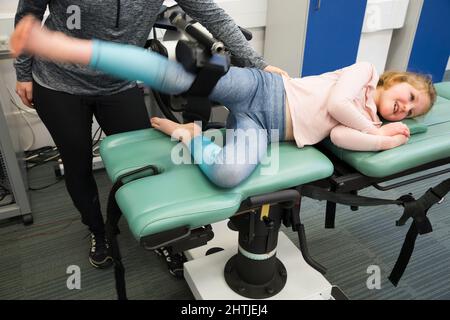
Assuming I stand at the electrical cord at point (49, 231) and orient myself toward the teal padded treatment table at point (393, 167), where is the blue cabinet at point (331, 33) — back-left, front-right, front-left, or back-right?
front-left

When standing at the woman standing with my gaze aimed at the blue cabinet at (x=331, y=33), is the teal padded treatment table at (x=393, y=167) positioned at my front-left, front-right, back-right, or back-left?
front-right

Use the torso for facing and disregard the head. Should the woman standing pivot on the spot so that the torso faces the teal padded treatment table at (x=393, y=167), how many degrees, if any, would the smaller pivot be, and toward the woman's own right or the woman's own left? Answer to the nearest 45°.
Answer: approximately 45° to the woman's own left

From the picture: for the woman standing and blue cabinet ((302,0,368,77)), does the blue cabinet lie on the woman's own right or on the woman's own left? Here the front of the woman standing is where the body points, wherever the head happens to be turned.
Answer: on the woman's own left
